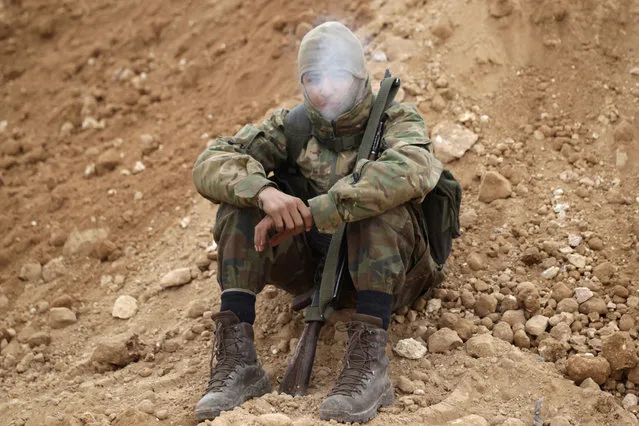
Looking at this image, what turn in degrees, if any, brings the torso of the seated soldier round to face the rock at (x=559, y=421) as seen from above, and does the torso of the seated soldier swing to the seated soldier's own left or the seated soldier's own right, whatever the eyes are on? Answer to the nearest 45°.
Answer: approximately 90° to the seated soldier's own left

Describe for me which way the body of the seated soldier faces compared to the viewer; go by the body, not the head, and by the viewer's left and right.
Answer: facing the viewer and to the left of the viewer

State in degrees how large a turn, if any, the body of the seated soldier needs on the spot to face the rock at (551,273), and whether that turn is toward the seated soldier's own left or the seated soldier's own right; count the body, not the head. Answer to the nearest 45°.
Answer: approximately 135° to the seated soldier's own left

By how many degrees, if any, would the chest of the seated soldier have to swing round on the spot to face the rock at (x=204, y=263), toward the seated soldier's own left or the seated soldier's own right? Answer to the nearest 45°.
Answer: approximately 90° to the seated soldier's own right

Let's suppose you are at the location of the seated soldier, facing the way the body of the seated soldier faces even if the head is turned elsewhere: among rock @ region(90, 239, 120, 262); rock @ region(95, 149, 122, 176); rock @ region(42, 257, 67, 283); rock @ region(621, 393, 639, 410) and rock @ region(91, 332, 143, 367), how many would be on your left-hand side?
1

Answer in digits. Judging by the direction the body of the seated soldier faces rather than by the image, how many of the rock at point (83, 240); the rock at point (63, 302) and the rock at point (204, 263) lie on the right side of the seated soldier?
3

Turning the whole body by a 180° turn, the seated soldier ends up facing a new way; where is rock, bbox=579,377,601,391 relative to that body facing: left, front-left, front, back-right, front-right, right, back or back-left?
right

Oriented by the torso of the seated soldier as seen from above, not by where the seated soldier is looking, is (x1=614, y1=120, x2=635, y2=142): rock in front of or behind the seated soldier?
behind

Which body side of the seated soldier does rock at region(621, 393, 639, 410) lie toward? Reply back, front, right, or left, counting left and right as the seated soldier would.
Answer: left

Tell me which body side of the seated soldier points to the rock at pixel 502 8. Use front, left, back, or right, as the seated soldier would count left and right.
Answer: back

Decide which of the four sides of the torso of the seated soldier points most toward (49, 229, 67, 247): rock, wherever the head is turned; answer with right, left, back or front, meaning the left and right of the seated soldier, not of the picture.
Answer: right

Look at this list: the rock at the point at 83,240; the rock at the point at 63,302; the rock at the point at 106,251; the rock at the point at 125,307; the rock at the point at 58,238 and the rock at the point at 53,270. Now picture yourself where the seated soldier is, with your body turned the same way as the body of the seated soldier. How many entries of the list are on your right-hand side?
6

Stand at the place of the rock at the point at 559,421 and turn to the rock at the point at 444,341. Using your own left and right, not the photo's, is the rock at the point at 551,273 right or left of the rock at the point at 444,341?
right

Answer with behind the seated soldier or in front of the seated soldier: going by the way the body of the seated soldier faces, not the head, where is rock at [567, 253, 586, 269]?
behind
